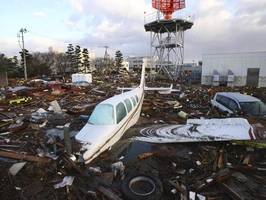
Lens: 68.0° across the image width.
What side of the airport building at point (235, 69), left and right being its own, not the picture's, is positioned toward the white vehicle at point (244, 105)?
front

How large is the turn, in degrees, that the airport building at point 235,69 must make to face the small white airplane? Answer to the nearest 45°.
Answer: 0° — it already faces it

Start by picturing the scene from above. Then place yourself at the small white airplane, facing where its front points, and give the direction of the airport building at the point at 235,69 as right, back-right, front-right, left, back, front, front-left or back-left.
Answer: back

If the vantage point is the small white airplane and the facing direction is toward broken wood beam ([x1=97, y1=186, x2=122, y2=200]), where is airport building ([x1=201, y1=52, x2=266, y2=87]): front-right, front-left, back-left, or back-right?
back-left

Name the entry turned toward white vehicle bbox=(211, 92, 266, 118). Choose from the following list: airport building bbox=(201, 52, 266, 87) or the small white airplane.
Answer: the airport building

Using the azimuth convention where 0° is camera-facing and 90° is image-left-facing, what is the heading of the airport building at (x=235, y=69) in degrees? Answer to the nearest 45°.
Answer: approximately 0°

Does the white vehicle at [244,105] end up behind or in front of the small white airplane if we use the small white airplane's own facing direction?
behind

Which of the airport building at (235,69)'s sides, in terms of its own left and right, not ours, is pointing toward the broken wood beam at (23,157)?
front
